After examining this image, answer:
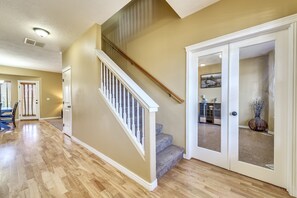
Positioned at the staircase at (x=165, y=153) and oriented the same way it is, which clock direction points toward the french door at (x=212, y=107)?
The french door is roughly at 10 o'clock from the staircase.

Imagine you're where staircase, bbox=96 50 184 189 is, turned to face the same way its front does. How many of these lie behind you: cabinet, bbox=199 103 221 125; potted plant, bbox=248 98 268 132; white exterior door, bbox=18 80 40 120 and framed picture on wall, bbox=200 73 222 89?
1

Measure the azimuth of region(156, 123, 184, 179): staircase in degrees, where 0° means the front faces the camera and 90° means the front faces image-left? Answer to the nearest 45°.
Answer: approximately 315°

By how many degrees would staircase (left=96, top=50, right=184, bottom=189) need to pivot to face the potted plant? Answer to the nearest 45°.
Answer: approximately 45° to its left

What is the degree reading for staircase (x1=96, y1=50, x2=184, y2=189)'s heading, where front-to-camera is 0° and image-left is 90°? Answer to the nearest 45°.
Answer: approximately 315°

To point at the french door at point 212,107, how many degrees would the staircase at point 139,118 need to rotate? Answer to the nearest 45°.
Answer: approximately 45° to its left

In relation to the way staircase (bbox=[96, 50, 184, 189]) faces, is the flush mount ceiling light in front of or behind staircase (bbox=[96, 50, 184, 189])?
behind

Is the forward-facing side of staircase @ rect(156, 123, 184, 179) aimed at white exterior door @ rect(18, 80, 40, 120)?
no

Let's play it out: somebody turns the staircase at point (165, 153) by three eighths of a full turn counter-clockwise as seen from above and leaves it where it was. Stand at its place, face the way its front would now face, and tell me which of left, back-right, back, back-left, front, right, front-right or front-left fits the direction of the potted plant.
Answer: right

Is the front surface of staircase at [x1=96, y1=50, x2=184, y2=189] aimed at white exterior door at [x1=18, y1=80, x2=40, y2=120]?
no

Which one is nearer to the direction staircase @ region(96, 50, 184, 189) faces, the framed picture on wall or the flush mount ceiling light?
the framed picture on wall

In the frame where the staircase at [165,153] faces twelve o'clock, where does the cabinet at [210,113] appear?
The cabinet is roughly at 10 o'clock from the staircase.

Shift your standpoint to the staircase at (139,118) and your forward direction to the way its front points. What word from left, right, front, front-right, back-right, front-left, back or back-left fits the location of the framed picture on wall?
front-left

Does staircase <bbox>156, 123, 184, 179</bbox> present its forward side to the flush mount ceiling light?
no
